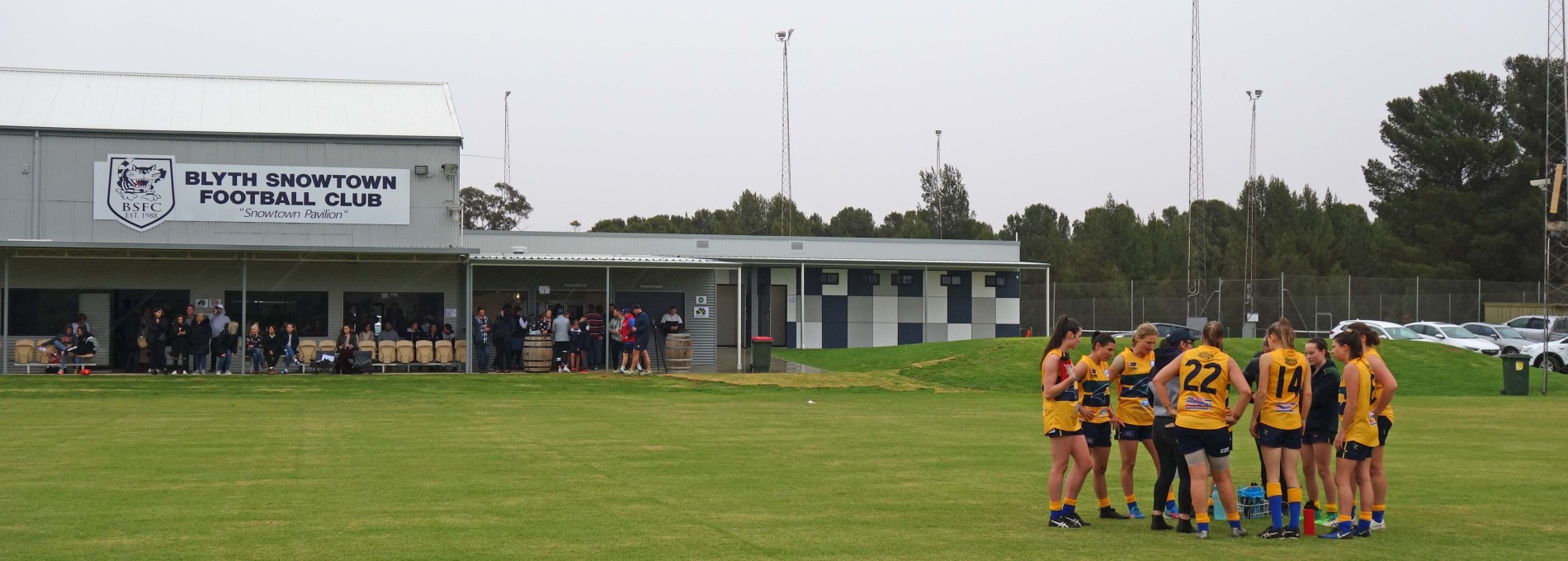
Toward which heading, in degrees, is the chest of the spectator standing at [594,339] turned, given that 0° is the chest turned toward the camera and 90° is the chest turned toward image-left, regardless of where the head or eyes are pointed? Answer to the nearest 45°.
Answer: approximately 180°

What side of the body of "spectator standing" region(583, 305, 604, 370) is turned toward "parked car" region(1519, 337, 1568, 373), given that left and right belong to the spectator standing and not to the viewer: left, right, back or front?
right

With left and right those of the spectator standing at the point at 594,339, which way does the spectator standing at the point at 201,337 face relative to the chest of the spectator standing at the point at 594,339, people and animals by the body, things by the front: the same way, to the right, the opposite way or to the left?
the opposite way

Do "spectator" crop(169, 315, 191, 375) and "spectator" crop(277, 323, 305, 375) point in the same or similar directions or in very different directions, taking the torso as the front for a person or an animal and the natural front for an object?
same or similar directions

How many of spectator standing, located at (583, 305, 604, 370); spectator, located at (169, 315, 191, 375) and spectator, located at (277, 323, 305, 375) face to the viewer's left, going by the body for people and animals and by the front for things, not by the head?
0

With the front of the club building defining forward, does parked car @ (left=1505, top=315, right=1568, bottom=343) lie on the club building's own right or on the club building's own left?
on the club building's own left

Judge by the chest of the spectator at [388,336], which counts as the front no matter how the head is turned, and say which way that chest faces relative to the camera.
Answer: toward the camera

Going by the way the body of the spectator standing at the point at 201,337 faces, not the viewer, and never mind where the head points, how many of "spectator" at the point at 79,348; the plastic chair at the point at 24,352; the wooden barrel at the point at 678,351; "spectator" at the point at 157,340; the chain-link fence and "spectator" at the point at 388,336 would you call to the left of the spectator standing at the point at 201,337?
3

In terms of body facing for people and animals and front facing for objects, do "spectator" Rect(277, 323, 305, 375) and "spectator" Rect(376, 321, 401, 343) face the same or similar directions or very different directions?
same or similar directions

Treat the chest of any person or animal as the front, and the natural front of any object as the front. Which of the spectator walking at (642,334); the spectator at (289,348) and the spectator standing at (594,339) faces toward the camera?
the spectator at (289,348)

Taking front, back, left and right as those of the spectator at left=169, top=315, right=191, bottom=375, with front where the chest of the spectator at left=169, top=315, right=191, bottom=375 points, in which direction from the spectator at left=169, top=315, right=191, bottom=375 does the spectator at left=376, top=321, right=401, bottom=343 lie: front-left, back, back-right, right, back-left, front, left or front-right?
left

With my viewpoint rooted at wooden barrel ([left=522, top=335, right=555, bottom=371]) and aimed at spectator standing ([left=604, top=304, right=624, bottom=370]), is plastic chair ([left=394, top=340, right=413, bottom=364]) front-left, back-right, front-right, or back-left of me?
back-left

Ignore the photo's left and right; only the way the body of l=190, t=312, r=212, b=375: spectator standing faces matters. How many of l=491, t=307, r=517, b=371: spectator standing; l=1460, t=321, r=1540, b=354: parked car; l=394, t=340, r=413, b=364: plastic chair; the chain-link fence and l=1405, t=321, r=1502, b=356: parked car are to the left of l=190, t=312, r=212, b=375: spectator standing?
5

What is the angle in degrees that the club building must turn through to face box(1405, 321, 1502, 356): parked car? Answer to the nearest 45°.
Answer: approximately 90° to its left

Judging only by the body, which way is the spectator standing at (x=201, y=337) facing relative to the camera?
toward the camera

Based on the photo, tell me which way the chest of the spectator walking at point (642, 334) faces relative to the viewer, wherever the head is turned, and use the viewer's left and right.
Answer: facing to the left of the viewer

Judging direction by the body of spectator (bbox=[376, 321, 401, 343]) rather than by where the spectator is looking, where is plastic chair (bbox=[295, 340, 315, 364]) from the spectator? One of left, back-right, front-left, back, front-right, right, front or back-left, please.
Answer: right

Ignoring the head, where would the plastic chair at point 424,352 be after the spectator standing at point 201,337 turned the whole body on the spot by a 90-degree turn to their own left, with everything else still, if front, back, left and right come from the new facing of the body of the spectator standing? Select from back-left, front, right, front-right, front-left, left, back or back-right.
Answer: front

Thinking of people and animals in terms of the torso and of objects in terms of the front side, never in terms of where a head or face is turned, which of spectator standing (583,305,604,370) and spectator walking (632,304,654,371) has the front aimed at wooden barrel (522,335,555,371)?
spectator walking (632,304,654,371)

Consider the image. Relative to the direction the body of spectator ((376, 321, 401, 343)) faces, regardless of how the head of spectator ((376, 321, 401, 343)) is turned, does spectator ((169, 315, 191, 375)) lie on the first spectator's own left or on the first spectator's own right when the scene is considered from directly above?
on the first spectator's own right
